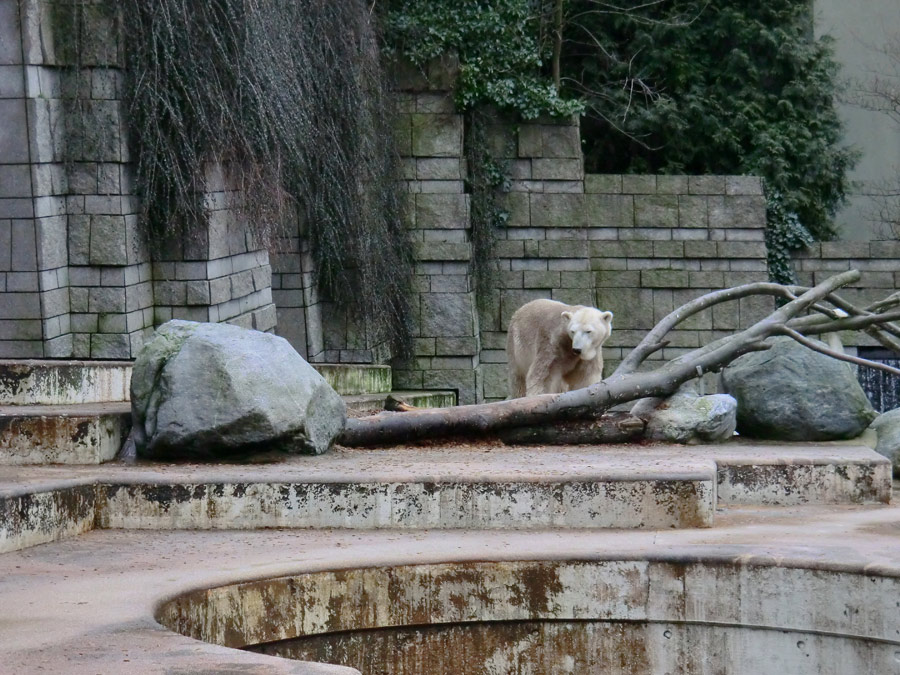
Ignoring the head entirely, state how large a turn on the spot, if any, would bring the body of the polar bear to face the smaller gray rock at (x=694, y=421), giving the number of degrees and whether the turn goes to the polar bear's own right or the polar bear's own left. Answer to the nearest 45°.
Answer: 0° — it already faces it

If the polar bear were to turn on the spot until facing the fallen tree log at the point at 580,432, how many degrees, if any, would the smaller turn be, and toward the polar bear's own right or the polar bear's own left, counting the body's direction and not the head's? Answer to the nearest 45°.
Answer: approximately 45° to the polar bear's own right

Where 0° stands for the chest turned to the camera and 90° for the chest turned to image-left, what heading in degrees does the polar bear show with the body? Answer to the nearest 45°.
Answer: approximately 315°

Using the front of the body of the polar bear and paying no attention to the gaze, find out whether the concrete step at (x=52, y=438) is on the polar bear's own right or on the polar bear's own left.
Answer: on the polar bear's own right

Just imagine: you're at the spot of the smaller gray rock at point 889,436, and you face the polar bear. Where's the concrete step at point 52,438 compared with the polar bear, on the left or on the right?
left

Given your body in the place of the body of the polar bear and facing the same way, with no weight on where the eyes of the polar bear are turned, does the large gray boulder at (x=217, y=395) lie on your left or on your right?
on your right

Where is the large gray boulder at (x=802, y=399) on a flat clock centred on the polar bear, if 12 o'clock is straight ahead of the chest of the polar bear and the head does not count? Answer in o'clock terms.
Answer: The large gray boulder is roughly at 12 o'clock from the polar bear.

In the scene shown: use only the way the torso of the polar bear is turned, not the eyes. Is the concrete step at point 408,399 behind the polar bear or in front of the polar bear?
behind

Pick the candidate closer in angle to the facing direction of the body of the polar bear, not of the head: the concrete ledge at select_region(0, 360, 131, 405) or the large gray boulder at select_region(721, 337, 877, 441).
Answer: the large gray boulder

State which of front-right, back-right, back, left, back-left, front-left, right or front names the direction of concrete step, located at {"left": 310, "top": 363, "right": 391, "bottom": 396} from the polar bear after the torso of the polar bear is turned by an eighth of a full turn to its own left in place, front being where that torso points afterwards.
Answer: back-left

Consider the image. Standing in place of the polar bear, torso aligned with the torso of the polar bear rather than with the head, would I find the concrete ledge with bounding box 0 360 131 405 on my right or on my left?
on my right
